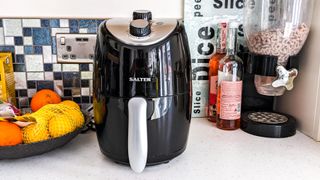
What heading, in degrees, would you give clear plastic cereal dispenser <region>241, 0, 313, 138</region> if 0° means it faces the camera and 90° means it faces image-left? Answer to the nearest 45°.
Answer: approximately 315°

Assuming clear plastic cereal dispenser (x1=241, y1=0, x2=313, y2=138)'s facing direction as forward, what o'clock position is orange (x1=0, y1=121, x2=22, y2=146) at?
The orange is roughly at 3 o'clock from the clear plastic cereal dispenser.

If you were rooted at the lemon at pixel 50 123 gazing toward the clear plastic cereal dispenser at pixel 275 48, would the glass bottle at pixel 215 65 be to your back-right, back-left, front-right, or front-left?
front-left

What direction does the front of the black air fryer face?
toward the camera

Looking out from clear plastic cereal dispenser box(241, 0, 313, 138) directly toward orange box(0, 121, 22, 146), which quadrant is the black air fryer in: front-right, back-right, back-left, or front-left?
front-left

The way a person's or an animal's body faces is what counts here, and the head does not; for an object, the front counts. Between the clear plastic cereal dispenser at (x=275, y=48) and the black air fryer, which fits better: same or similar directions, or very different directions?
same or similar directions
